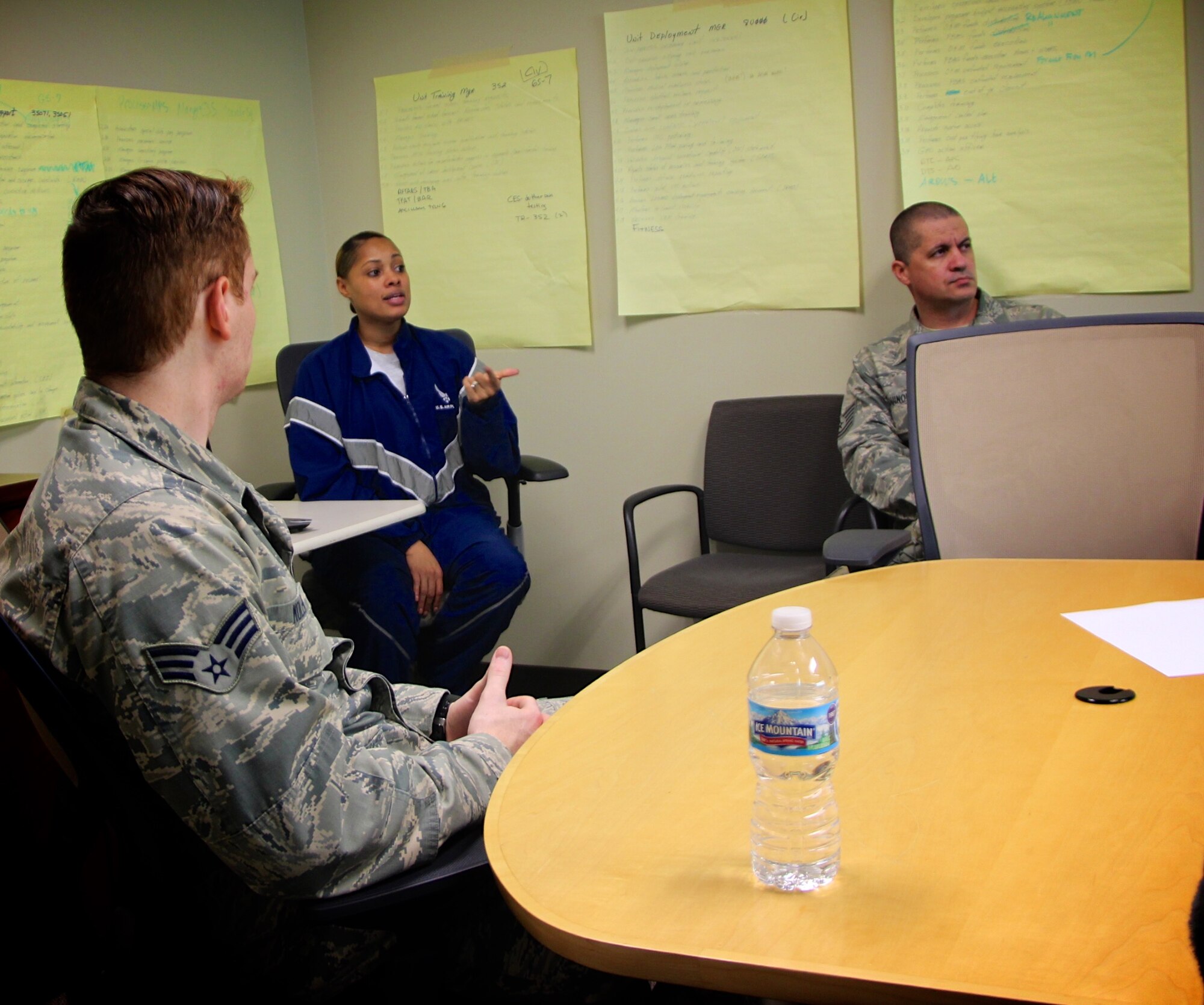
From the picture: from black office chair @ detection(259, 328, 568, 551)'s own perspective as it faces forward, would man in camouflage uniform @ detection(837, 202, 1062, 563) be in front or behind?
in front

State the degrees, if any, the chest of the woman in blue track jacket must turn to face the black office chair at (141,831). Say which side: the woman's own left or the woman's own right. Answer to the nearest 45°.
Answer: approximately 45° to the woman's own right

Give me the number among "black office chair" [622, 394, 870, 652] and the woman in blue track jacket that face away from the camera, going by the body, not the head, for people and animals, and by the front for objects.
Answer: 0

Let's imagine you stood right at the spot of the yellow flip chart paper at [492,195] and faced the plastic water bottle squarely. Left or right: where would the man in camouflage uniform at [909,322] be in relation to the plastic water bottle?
left

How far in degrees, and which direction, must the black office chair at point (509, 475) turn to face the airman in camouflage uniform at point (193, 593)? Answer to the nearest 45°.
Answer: approximately 45° to its right

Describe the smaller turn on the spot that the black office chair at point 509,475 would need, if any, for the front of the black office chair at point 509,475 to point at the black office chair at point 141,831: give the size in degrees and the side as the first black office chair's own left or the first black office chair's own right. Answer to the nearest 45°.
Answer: approximately 45° to the first black office chair's own right

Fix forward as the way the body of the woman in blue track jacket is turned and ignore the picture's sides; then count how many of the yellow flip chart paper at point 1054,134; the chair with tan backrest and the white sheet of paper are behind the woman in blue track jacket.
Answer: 0

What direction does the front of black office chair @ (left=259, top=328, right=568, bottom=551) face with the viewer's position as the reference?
facing the viewer and to the right of the viewer

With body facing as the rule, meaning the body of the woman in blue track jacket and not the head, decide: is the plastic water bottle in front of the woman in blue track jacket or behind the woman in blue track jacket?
in front

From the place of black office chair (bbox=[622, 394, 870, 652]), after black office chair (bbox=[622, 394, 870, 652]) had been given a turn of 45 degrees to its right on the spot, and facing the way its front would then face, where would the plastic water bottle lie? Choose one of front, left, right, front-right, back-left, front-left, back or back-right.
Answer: left

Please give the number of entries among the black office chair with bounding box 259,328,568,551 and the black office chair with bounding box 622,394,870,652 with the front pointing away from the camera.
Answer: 0
